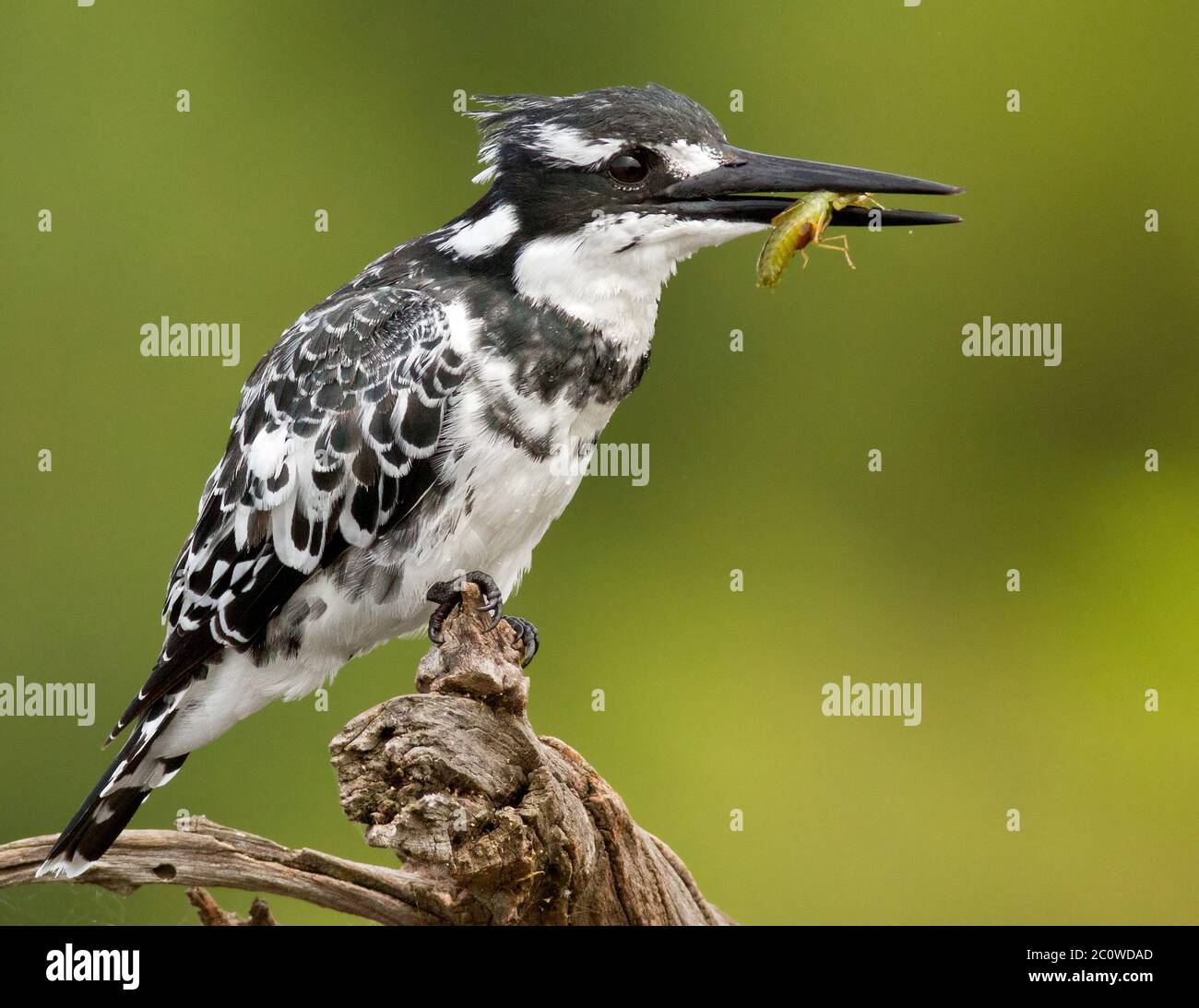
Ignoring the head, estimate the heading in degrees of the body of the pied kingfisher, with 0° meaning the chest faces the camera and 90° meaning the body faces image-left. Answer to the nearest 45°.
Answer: approximately 270°
